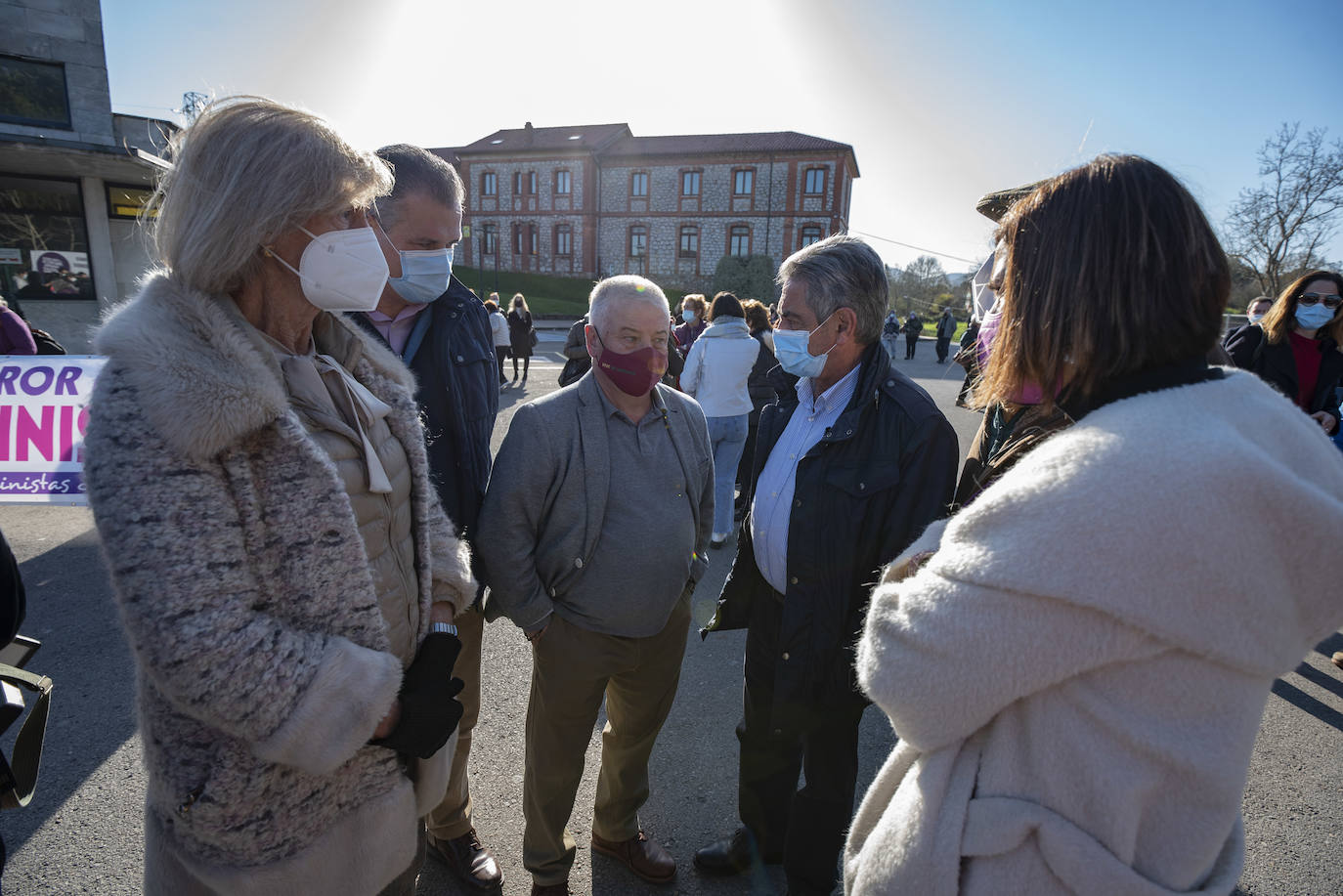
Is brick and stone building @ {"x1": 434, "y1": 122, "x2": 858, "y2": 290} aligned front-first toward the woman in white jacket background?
yes

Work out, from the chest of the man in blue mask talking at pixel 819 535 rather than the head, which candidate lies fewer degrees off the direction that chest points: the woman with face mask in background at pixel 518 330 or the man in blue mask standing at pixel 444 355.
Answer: the man in blue mask standing

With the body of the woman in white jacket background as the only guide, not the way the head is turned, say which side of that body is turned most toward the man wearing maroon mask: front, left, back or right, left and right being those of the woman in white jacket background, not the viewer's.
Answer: back

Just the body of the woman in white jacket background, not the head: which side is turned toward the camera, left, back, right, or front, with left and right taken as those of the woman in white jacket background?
back

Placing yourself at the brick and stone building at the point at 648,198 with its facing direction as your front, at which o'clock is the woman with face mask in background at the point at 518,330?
The woman with face mask in background is roughly at 12 o'clock from the brick and stone building.

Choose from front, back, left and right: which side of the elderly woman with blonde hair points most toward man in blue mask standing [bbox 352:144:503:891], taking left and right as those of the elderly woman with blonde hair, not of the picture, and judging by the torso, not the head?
left

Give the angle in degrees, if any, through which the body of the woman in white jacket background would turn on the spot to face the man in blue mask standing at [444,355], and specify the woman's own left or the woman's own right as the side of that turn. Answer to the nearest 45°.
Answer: approximately 180°

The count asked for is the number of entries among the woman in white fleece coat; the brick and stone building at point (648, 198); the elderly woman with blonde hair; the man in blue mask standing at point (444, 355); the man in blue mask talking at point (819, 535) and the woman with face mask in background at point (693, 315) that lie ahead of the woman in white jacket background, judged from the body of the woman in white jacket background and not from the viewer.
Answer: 2

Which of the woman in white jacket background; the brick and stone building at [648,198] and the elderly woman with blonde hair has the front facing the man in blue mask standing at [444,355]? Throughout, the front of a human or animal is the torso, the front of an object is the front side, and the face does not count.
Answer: the brick and stone building

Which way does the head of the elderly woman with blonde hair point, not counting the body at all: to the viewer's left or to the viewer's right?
to the viewer's right
